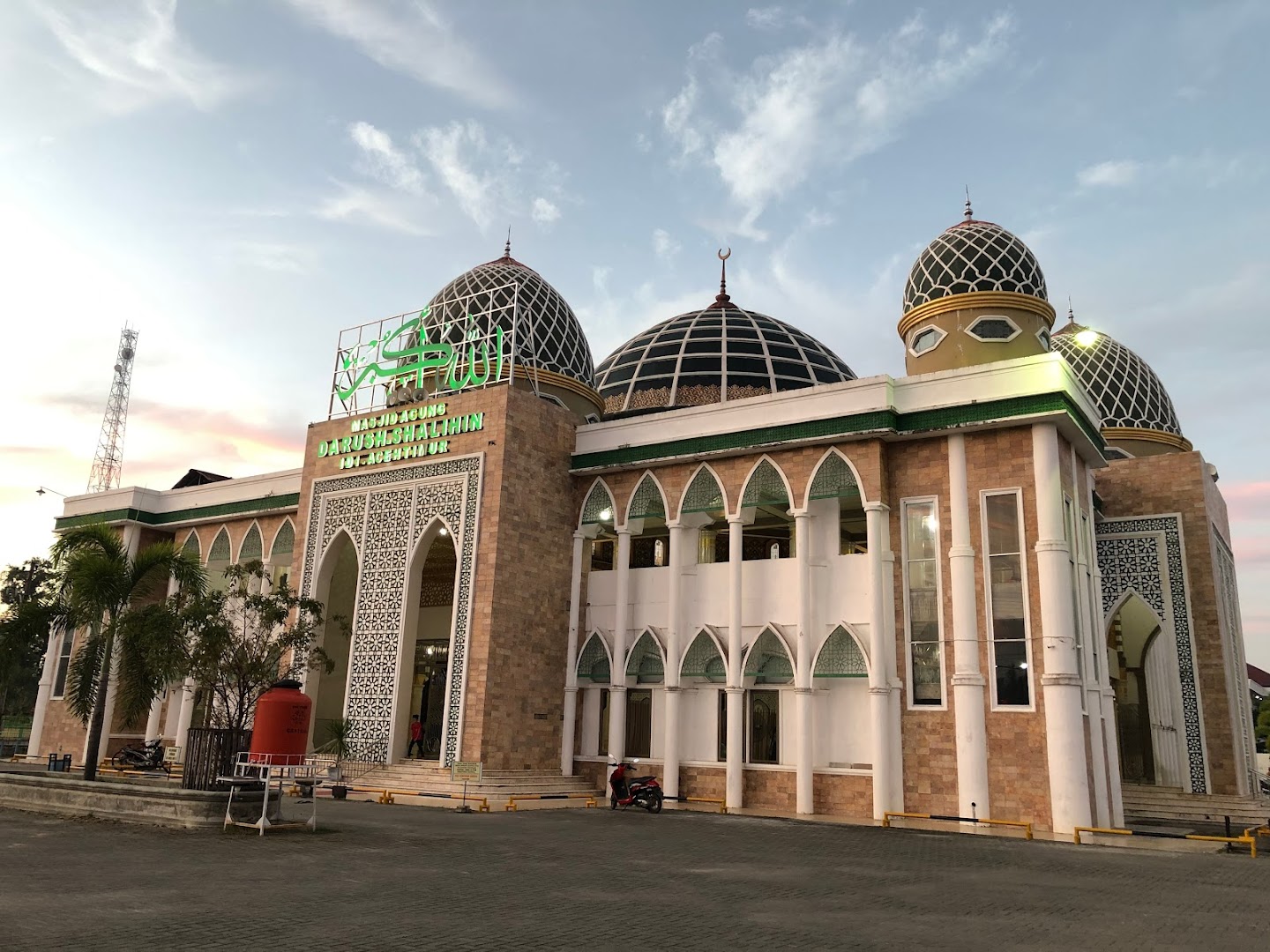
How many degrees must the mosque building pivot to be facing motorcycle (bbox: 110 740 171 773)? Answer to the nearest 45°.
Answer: approximately 45° to its right

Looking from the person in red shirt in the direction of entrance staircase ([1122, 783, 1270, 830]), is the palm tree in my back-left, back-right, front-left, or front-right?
back-right

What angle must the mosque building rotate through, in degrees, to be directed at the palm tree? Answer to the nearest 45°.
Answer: approximately 45° to its right

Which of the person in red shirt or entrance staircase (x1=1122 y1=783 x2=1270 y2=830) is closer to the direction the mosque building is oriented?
the person in red shirt

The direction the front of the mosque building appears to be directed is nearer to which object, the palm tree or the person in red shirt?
the palm tree

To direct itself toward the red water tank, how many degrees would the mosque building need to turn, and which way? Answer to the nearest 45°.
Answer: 0° — it already faces it

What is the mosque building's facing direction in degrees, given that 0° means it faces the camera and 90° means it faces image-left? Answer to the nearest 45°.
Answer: approximately 45°
